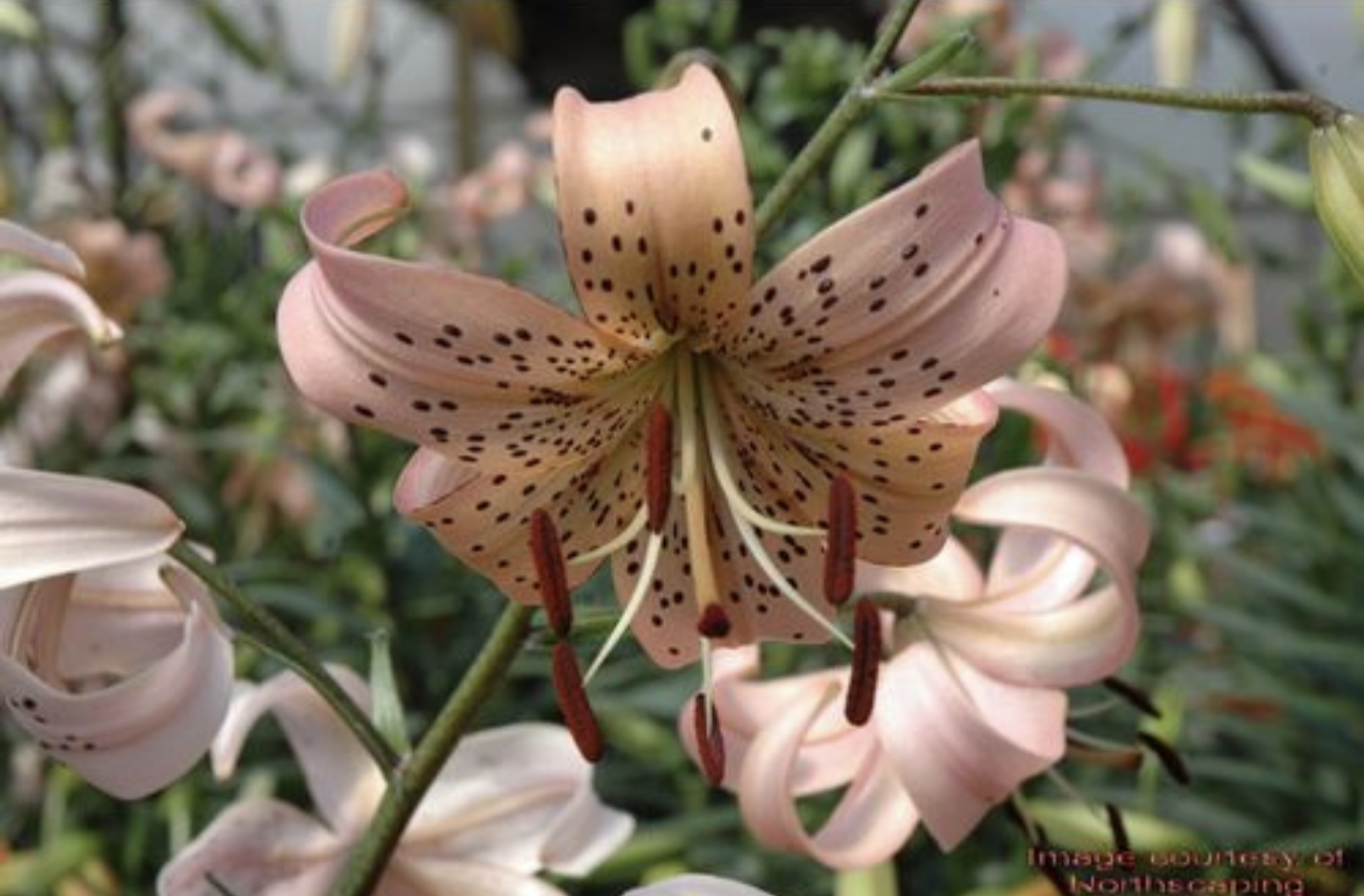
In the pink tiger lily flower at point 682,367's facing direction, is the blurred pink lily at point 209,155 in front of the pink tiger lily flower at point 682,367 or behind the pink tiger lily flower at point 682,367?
behind

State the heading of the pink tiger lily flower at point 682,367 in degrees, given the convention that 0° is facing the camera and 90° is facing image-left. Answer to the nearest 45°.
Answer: approximately 0°
